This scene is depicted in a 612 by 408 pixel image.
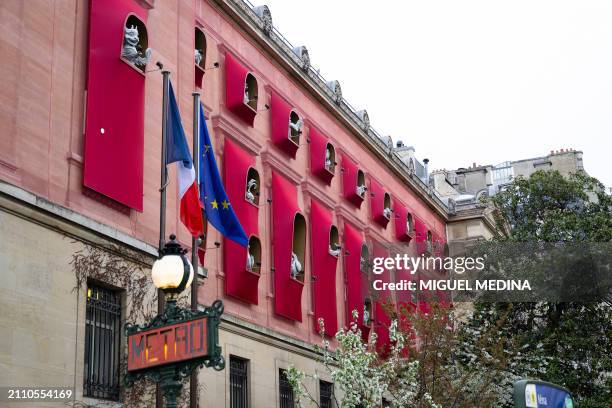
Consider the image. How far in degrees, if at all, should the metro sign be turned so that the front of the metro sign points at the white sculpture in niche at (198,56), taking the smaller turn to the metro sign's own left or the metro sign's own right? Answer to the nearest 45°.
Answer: approximately 135° to the metro sign's own right

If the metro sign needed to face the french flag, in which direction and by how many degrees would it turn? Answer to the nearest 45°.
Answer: approximately 135° to its right

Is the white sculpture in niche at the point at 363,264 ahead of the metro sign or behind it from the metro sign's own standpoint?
behind

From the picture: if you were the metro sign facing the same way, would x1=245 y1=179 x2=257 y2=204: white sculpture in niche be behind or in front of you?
behind

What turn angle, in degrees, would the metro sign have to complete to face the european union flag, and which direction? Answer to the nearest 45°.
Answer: approximately 135° to its right

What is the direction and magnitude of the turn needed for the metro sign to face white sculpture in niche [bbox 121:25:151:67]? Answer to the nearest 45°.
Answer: approximately 135° to its right

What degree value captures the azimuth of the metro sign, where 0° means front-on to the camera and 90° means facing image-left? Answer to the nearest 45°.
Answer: approximately 45°
